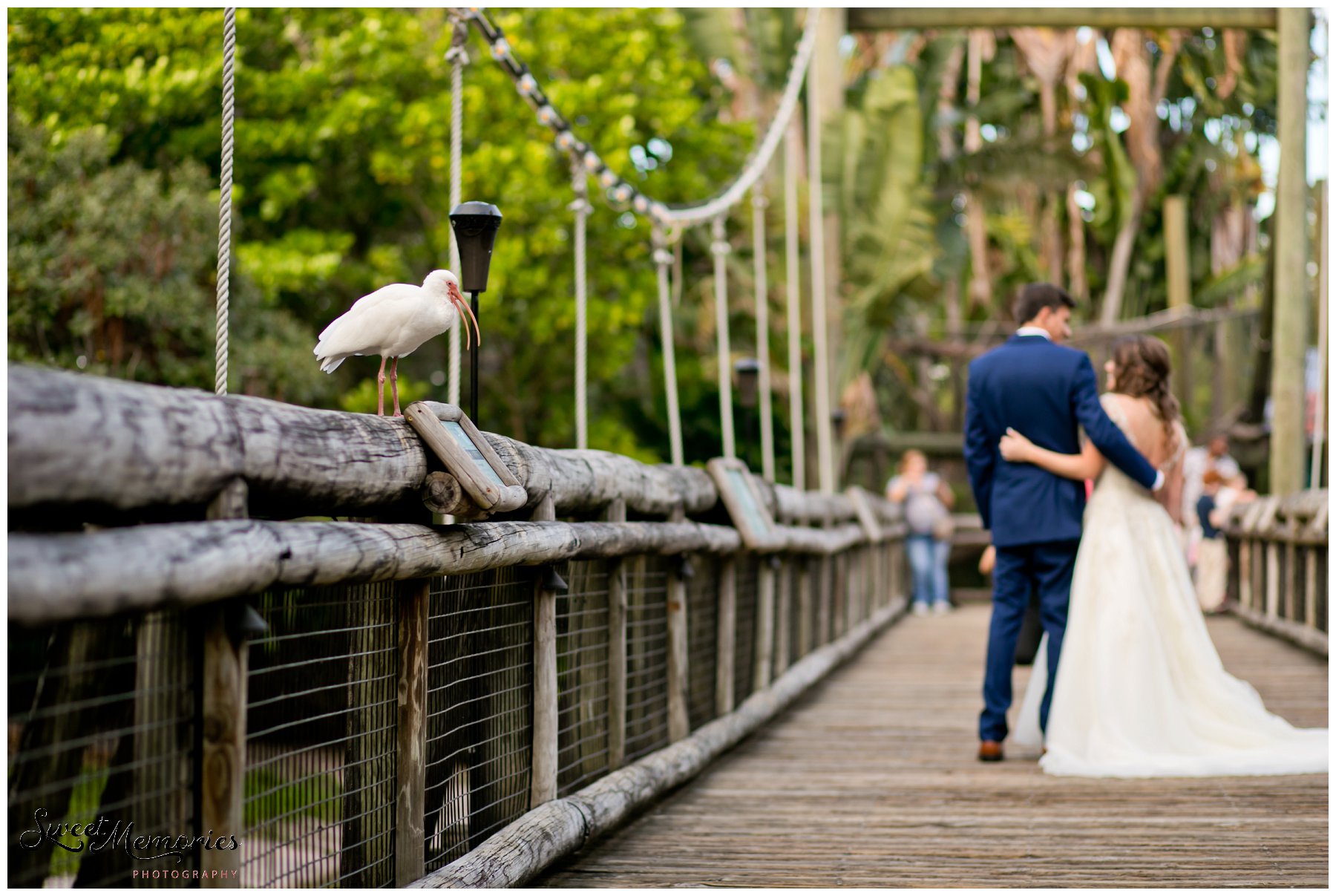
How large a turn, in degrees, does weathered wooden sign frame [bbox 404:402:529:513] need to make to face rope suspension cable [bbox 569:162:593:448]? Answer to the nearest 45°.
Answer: approximately 90° to its left

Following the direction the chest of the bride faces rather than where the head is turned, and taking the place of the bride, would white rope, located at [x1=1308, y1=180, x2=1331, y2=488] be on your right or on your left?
on your right

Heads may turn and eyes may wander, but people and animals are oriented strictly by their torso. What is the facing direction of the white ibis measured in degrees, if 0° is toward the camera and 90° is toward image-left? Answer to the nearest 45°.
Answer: approximately 270°

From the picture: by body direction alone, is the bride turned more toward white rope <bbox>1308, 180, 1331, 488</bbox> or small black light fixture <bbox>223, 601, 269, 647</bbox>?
the white rope

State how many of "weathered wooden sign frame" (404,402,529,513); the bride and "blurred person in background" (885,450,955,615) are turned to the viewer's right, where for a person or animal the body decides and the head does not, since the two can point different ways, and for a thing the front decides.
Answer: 1

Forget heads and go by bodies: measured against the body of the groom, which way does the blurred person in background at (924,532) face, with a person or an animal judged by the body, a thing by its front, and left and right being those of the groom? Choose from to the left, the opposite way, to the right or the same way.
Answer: the opposite way

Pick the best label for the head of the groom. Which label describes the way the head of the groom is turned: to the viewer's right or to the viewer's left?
to the viewer's right

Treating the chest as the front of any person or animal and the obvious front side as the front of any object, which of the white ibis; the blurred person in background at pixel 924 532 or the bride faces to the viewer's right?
the white ibis

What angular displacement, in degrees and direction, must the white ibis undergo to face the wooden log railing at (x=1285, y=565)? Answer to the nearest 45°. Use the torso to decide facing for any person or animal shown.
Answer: approximately 45° to its left

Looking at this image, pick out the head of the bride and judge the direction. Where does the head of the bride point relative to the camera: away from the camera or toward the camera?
away from the camera

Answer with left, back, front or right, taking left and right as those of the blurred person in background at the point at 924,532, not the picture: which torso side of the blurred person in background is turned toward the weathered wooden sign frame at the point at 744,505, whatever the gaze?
front

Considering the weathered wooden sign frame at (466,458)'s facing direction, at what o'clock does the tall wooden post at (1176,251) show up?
The tall wooden post is roughly at 10 o'clock from the weathered wooden sign frame.

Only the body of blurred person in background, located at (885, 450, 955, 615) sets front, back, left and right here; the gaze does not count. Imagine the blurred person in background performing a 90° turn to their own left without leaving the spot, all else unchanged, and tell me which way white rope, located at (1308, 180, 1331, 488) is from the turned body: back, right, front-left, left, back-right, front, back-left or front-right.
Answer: front-right

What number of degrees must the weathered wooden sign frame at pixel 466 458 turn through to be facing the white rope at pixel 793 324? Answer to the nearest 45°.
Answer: approximately 90° to its left

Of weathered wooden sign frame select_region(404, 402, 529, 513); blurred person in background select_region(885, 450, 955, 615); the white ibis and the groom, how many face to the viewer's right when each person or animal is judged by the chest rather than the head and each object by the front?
2

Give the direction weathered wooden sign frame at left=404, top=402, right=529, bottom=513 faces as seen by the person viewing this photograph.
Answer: facing to the right of the viewer
